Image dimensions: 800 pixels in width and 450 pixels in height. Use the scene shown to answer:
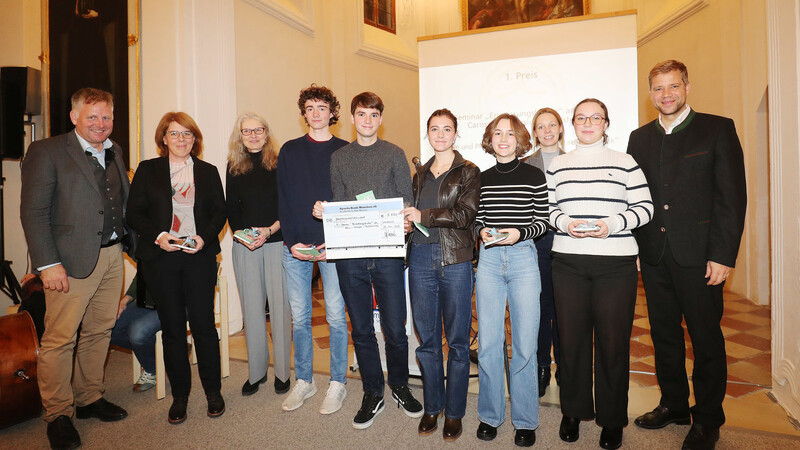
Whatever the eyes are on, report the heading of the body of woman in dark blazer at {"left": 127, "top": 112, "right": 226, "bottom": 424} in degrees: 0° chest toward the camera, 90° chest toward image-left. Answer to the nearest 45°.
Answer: approximately 0°

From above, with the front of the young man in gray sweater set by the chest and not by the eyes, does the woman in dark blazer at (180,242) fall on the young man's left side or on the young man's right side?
on the young man's right side

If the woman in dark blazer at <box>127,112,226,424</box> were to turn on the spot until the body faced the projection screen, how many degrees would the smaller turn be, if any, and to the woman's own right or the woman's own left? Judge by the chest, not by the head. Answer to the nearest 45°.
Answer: approximately 90° to the woman's own left
